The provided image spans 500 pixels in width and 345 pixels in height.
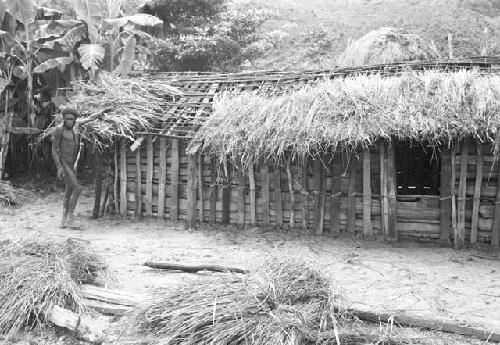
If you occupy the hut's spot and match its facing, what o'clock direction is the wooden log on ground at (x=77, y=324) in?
The wooden log on ground is roughly at 1 o'clock from the hut.

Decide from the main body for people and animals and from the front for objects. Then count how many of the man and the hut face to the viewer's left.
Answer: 0

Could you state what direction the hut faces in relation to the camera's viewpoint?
facing the viewer

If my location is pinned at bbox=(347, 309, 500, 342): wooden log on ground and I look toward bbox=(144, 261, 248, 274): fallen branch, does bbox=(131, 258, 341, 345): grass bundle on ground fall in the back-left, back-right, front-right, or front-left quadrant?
front-left

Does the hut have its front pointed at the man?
no

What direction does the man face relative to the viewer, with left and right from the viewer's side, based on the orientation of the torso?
facing the viewer and to the right of the viewer

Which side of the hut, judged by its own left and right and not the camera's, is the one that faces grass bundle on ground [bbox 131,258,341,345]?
front

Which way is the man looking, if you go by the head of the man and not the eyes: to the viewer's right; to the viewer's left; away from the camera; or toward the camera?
toward the camera

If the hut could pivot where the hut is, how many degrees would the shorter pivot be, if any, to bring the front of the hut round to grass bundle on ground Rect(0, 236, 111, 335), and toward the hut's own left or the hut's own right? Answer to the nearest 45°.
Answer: approximately 45° to the hut's own right

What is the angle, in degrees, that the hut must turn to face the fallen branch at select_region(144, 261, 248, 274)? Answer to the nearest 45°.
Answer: approximately 45° to its right

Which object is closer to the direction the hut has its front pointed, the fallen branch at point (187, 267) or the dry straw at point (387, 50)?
the fallen branch

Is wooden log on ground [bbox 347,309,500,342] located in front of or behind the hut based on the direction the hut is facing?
in front

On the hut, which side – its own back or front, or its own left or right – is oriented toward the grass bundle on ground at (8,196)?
right

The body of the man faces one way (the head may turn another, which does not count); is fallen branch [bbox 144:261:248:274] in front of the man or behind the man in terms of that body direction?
in front
